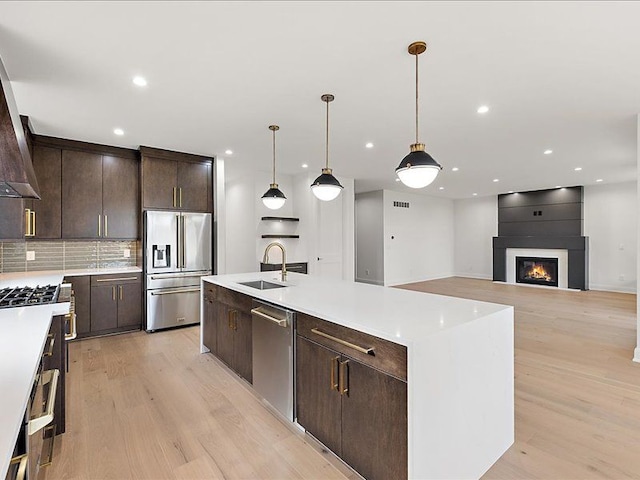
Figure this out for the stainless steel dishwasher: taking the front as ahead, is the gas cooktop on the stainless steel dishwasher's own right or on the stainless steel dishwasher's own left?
on the stainless steel dishwasher's own right

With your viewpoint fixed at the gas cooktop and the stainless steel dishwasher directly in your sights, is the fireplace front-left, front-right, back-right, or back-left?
front-left

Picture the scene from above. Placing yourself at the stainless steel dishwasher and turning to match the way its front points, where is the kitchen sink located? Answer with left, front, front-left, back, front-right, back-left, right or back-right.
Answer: back-right

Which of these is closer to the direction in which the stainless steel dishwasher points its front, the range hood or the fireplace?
the range hood

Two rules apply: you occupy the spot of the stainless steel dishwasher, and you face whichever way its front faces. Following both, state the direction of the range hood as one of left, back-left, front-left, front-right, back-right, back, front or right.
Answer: front-right

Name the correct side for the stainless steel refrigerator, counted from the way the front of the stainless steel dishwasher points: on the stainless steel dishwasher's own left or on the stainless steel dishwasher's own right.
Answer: on the stainless steel dishwasher's own right

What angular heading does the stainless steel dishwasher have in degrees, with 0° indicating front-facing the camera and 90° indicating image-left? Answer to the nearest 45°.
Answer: approximately 45°

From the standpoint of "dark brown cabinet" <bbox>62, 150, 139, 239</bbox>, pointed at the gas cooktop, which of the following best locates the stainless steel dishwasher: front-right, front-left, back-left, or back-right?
front-left

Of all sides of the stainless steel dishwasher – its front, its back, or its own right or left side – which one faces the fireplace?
back

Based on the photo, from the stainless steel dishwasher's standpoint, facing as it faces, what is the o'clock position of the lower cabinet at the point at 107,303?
The lower cabinet is roughly at 3 o'clock from the stainless steel dishwasher.

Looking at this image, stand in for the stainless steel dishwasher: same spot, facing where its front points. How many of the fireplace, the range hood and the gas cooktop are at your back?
1

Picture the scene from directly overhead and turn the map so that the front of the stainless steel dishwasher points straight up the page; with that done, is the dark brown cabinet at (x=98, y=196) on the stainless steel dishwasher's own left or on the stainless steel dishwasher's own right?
on the stainless steel dishwasher's own right

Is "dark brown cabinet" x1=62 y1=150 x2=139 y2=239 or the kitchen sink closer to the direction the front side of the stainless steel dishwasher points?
the dark brown cabinet
